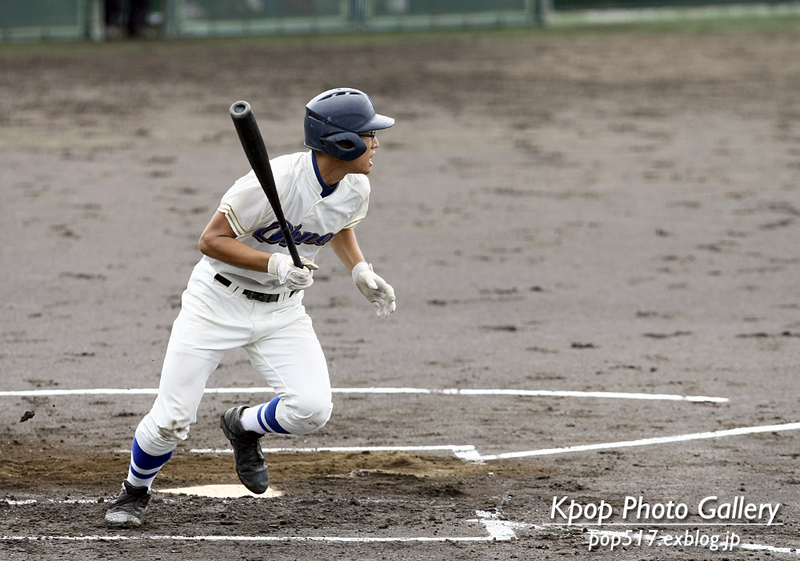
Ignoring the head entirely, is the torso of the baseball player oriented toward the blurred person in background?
no

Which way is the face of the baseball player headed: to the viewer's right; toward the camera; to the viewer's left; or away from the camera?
to the viewer's right

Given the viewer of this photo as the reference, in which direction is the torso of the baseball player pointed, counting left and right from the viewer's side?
facing the viewer and to the right of the viewer
